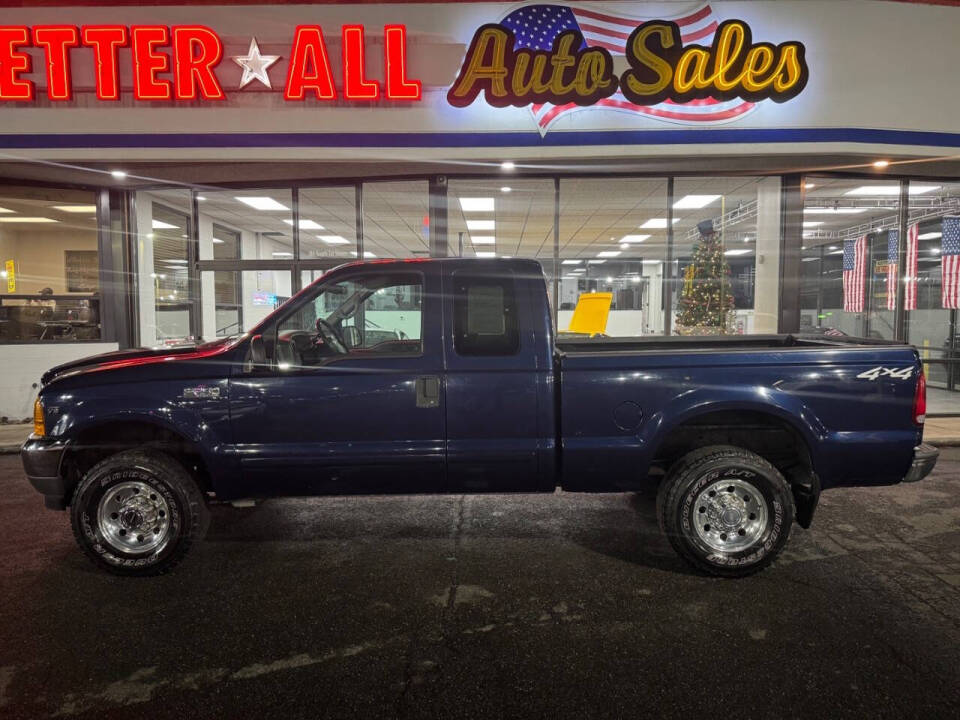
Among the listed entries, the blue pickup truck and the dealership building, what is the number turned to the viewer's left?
1

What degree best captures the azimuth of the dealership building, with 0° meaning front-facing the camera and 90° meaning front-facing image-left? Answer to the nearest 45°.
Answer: approximately 0°

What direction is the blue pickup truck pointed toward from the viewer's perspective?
to the viewer's left

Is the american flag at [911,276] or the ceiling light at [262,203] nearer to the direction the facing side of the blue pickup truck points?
the ceiling light

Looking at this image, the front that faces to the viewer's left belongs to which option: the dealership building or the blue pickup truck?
the blue pickup truck

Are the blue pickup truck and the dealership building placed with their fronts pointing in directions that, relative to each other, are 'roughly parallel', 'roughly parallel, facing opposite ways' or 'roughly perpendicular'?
roughly perpendicular

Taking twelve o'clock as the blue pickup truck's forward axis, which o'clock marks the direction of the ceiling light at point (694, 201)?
The ceiling light is roughly at 4 o'clock from the blue pickup truck.

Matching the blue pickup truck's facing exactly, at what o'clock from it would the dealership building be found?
The dealership building is roughly at 3 o'clock from the blue pickup truck.
